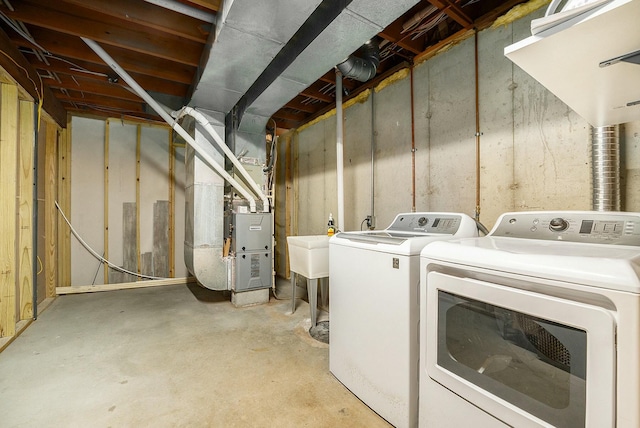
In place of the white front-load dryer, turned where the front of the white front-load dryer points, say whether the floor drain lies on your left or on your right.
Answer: on your right

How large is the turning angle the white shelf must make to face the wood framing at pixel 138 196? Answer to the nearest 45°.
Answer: approximately 45° to its right

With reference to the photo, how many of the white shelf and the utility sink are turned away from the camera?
0

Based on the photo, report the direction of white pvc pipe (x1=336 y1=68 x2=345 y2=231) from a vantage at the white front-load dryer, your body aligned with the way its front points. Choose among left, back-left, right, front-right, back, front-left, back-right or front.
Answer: right

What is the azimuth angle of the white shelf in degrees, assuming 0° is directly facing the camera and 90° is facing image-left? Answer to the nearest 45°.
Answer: approximately 45°

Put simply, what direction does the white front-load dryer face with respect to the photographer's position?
facing the viewer and to the left of the viewer

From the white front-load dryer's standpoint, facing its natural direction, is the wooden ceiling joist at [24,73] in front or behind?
in front

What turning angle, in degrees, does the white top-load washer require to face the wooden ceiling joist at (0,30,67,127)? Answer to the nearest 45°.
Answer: approximately 45° to its right

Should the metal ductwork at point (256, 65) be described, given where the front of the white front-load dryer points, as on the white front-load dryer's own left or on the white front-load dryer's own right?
on the white front-load dryer's own right

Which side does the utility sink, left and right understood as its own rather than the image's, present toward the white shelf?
left

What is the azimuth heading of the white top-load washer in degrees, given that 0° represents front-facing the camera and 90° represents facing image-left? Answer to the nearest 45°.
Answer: approximately 45°
